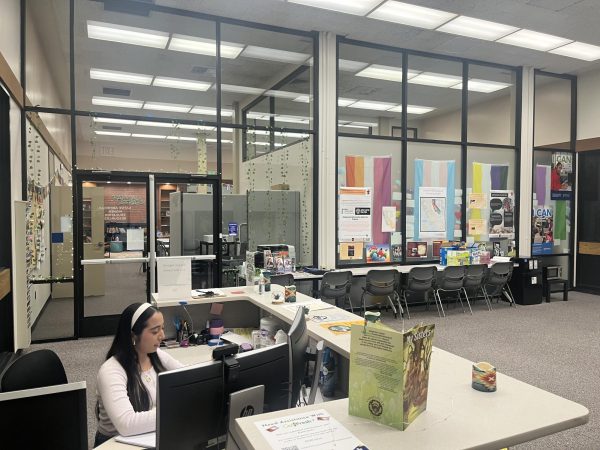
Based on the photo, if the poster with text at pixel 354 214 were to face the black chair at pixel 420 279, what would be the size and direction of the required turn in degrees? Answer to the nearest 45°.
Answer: approximately 90° to its left

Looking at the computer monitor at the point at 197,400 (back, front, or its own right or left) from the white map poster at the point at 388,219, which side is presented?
right

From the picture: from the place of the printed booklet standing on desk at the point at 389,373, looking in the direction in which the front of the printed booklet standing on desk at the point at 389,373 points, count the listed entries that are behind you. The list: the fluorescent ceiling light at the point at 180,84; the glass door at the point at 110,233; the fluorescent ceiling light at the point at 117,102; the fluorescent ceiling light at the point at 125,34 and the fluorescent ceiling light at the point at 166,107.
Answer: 5

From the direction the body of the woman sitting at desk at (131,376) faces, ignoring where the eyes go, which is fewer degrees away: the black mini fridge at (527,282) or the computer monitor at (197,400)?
the computer monitor

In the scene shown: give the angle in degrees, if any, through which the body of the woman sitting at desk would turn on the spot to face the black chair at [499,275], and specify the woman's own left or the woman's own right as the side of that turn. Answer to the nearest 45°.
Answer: approximately 90° to the woman's own left

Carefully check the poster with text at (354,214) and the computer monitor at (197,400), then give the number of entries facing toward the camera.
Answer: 1

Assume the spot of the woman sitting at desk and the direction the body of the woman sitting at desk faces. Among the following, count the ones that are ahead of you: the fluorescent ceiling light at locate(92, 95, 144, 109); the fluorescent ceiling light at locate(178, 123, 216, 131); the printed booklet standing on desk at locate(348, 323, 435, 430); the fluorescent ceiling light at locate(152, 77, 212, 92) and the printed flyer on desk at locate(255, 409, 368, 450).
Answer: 2

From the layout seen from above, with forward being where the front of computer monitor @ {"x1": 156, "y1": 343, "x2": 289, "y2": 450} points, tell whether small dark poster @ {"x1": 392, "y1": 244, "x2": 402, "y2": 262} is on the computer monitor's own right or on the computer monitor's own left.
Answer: on the computer monitor's own right

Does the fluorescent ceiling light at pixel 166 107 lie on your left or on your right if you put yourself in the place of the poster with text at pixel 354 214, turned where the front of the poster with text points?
on your right

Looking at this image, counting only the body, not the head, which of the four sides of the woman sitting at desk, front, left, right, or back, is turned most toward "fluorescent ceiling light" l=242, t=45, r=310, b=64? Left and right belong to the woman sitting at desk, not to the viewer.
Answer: left

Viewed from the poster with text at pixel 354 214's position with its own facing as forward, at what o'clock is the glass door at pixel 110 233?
The glass door is roughly at 2 o'clock from the poster with text.

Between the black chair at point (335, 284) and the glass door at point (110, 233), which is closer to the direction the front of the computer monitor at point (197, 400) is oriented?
the glass door

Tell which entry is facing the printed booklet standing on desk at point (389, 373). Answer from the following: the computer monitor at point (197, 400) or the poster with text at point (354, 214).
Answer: the poster with text

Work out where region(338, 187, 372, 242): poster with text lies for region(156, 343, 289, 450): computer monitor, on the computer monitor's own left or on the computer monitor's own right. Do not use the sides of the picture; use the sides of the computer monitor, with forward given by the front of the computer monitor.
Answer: on the computer monitor's own right

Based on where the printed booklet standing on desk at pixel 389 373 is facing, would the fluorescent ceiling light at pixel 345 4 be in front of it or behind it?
behind
